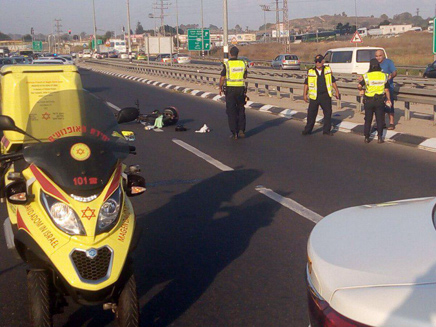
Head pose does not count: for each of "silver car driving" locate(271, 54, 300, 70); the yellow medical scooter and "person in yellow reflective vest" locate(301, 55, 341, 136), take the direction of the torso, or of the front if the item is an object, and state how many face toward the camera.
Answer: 2

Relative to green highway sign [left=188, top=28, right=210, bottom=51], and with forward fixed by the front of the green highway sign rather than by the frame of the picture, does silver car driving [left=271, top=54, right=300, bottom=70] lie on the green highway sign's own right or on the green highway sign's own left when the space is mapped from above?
on the green highway sign's own left

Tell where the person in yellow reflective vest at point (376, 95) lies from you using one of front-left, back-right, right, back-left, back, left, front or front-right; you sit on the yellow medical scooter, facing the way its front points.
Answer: back-left

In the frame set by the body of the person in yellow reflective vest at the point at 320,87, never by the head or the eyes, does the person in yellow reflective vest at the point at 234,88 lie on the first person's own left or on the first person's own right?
on the first person's own right

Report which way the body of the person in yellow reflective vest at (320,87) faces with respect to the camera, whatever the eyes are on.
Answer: toward the camera

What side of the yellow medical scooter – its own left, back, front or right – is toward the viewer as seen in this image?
front

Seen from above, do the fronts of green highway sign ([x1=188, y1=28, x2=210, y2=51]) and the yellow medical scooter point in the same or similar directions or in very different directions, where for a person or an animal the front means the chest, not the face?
same or similar directions

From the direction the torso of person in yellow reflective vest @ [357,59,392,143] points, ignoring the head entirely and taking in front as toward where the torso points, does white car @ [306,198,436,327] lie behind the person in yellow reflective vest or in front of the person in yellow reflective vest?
behind

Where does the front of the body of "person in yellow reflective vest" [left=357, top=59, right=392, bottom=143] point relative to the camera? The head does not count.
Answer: away from the camera

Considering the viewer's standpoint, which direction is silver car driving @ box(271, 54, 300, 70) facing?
facing away from the viewer and to the left of the viewer
